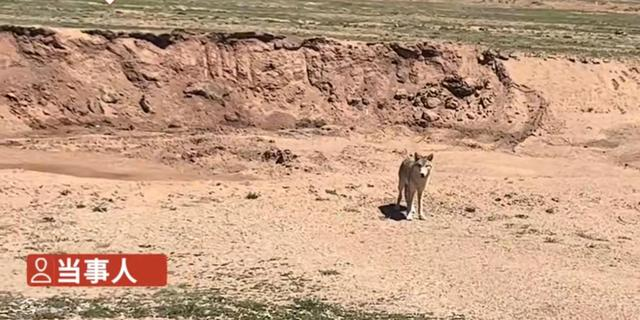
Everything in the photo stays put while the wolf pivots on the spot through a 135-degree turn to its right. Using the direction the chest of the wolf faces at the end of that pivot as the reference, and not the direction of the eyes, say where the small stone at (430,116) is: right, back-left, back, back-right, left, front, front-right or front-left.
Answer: right

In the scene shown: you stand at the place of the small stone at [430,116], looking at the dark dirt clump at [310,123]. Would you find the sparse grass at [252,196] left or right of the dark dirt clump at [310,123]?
left

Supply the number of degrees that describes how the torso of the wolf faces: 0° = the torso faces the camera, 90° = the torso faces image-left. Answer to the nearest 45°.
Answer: approximately 315°

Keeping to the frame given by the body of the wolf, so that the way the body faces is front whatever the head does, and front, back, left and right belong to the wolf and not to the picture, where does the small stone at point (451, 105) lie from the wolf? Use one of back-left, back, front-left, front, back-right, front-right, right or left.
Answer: back-left

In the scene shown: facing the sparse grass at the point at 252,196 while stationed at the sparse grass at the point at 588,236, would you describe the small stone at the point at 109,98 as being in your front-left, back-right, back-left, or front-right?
front-right

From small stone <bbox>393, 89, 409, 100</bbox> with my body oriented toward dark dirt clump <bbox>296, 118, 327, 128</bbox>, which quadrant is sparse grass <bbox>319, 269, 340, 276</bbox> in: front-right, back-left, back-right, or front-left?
front-left

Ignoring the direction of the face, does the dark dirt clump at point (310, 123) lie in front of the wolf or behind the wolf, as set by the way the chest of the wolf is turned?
behind

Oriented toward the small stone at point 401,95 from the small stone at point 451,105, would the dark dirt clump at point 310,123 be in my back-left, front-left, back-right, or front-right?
front-left

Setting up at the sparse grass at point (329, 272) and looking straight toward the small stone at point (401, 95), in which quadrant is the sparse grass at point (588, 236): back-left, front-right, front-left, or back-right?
front-right

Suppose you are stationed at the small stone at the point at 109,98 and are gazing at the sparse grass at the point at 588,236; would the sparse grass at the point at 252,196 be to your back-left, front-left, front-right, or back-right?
front-right

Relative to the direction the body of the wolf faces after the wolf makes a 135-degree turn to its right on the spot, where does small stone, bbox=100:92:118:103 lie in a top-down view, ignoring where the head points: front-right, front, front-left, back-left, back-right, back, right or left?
front-right

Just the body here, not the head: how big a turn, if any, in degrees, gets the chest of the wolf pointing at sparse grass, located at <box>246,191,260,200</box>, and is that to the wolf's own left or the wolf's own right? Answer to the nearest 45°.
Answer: approximately 135° to the wolf's own right
